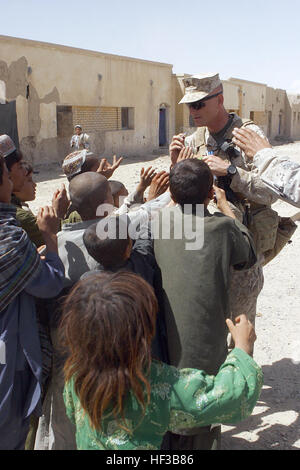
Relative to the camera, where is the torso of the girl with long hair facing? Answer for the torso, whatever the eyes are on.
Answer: away from the camera

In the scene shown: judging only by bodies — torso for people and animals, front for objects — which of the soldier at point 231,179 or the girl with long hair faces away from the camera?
the girl with long hair

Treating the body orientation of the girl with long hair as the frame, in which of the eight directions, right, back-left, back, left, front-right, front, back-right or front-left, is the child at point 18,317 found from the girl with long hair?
front-left

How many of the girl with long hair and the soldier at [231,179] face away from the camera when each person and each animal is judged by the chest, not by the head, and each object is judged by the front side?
1

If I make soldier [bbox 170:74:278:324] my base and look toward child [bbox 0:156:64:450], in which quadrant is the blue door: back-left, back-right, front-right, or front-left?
back-right

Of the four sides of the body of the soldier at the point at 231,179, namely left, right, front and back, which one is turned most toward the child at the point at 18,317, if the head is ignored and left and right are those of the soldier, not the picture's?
front

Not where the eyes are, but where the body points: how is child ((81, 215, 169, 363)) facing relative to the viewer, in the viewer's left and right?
facing away from the viewer and to the right of the viewer

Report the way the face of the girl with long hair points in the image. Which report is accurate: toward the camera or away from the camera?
away from the camera

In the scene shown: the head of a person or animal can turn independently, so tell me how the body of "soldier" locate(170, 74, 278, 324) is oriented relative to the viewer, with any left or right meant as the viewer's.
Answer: facing the viewer and to the left of the viewer

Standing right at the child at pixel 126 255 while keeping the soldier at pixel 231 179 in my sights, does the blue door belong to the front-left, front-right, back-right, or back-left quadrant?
front-left

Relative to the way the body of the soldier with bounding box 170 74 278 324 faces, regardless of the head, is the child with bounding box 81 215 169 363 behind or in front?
in front

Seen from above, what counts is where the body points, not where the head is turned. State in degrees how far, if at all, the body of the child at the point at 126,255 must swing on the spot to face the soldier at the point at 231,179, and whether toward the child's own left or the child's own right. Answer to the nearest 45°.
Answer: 0° — they already face them

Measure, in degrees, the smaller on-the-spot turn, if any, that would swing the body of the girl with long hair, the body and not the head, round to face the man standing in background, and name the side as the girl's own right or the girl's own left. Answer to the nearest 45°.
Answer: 0° — they already face them

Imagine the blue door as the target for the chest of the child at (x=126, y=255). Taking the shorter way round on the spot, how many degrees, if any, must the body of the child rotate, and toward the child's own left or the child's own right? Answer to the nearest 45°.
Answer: approximately 45° to the child's own left

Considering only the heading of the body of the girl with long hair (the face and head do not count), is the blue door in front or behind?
in front

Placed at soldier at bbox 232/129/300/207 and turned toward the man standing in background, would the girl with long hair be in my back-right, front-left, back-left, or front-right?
back-left

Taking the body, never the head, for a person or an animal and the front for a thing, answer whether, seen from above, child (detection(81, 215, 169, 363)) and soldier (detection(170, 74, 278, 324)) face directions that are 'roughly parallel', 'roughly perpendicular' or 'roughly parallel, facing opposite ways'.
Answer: roughly parallel, facing opposite ways
